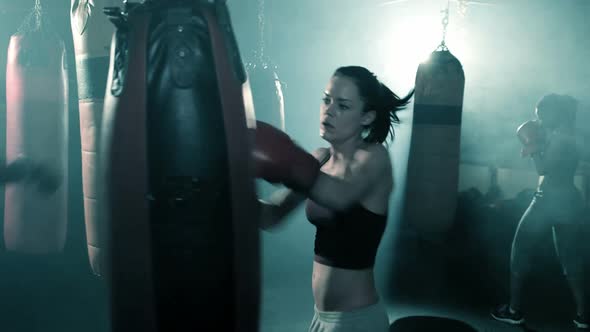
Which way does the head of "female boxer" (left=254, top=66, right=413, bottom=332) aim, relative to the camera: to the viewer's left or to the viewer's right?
to the viewer's left

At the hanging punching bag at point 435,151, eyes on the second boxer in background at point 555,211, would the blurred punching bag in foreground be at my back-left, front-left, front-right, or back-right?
back-right

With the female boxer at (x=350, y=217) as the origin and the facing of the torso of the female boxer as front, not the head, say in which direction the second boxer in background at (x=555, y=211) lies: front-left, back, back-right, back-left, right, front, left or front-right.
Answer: back

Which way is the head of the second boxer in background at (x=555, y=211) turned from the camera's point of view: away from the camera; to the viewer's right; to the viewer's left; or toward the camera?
to the viewer's left

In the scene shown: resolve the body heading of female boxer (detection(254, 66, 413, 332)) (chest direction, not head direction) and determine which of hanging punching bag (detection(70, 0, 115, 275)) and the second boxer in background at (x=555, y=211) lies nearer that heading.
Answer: the hanging punching bag

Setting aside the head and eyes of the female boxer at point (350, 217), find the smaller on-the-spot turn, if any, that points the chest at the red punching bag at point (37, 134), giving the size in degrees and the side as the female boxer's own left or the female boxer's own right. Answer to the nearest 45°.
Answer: approximately 90° to the female boxer's own right

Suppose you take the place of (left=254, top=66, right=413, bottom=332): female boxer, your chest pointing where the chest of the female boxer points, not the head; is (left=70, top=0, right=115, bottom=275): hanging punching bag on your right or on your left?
on your right

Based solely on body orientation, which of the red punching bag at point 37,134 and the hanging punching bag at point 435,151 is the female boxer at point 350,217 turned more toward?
the red punching bag

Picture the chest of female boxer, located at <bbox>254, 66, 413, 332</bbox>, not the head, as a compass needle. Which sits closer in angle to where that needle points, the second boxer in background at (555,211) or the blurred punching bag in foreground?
the blurred punching bag in foreground

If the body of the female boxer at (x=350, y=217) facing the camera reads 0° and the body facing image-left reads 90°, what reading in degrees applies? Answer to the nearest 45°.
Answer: approximately 45°
